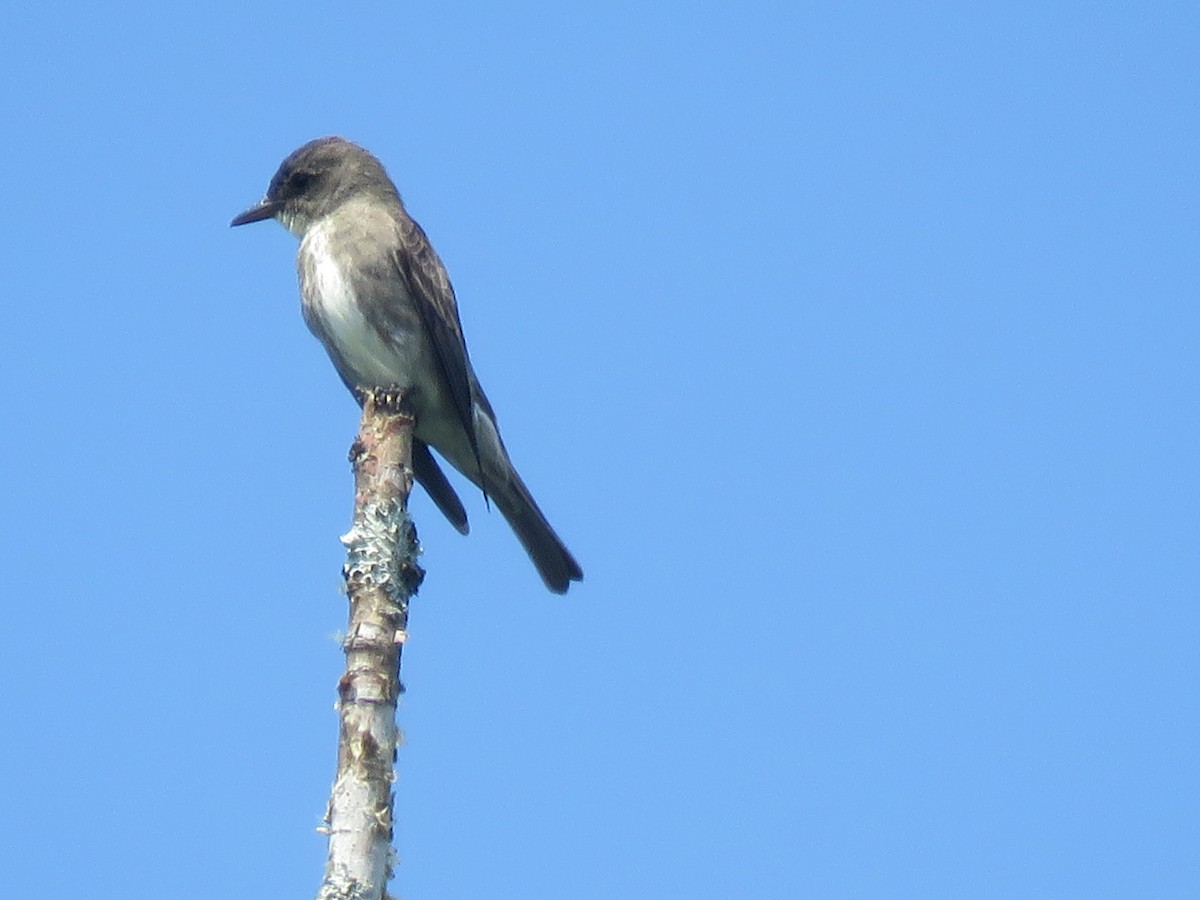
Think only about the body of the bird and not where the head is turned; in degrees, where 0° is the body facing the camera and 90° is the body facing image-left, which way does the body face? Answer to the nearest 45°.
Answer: approximately 45°
